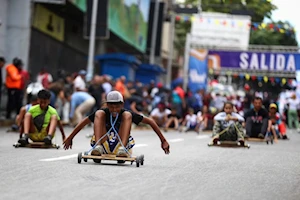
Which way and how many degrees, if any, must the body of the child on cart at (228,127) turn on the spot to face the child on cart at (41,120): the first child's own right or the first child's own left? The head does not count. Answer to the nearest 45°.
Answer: approximately 45° to the first child's own right

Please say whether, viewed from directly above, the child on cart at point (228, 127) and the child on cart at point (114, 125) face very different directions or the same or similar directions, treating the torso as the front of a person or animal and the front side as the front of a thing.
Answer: same or similar directions

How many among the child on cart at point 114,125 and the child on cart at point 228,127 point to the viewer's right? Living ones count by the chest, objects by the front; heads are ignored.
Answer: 0

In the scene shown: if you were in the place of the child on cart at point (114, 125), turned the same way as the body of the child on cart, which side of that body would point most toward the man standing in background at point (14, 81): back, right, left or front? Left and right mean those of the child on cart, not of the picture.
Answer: back

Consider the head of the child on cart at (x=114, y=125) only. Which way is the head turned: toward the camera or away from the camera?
toward the camera

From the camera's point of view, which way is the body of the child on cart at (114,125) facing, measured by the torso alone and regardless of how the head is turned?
toward the camera
